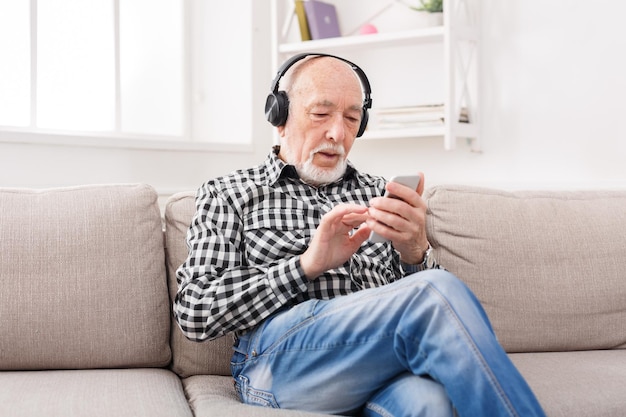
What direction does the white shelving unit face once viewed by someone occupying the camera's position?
facing the viewer and to the left of the viewer

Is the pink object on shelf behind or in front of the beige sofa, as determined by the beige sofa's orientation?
behind

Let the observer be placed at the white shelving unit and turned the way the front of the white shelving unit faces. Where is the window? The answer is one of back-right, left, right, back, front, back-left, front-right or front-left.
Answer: front-right

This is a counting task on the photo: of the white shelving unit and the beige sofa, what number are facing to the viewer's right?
0

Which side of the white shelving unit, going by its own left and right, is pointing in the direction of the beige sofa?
front

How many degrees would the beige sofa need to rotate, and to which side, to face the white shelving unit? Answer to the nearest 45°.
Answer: approximately 135° to its left

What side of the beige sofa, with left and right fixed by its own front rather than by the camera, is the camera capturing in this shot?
front
